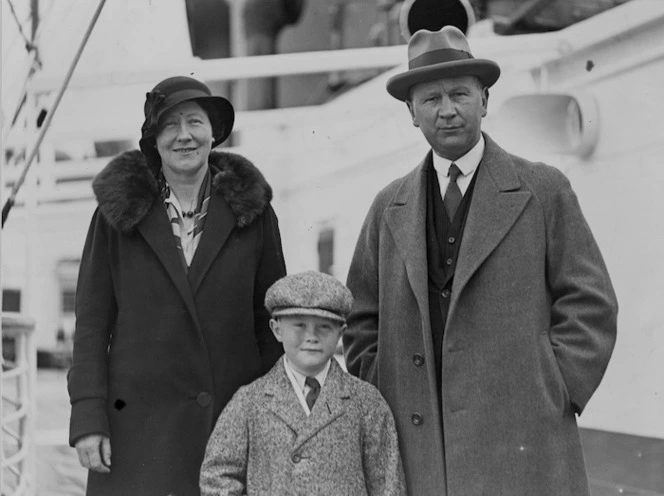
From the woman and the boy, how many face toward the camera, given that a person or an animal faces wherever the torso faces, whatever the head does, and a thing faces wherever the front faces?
2

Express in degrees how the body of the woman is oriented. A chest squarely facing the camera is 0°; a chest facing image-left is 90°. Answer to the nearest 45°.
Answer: approximately 0°

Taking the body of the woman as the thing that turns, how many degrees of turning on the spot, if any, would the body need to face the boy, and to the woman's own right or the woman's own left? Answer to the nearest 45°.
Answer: approximately 45° to the woman's own left

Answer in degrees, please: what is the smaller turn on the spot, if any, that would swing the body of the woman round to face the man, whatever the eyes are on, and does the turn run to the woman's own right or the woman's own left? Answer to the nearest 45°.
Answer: approximately 45° to the woman's own left
